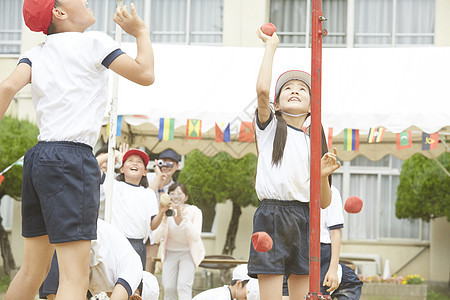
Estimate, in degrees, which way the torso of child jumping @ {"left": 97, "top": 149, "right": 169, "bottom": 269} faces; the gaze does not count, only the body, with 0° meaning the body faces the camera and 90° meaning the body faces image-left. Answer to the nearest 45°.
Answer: approximately 0°

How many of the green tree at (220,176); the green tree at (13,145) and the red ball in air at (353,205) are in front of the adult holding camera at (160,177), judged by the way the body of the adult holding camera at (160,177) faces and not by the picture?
1

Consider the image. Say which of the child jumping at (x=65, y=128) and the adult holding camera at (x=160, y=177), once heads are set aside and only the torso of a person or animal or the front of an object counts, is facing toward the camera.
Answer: the adult holding camera

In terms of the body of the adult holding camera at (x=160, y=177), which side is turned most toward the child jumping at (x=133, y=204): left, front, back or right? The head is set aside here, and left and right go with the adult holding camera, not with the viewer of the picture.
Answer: front

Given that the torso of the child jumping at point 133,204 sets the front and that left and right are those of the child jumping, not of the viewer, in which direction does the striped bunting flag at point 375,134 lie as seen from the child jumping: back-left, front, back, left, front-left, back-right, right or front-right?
left

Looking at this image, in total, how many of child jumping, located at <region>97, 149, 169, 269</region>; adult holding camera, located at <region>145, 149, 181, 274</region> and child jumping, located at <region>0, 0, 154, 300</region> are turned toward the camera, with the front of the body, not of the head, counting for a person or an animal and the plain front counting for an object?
2

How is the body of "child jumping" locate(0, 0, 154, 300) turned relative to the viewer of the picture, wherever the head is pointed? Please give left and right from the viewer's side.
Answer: facing away from the viewer and to the right of the viewer

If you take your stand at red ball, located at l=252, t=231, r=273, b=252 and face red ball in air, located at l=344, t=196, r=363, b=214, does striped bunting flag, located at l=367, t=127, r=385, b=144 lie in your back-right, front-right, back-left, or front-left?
front-left

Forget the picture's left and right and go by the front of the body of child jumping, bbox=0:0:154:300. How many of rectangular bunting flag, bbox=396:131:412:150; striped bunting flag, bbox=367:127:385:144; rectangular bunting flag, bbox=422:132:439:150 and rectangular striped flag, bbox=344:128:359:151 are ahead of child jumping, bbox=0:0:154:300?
4

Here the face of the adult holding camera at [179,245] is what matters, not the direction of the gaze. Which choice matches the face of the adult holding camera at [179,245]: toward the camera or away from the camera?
toward the camera

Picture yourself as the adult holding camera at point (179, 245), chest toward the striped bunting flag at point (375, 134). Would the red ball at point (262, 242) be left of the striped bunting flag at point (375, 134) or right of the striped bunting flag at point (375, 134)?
right

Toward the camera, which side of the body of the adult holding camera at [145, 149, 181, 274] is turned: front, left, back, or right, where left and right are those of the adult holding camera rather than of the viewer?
front

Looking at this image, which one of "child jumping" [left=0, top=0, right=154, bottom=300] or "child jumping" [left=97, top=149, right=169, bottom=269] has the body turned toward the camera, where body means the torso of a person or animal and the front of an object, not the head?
"child jumping" [left=97, top=149, right=169, bottom=269]

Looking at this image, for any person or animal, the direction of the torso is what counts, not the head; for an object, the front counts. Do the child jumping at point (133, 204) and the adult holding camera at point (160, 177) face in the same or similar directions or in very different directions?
same or similar directions

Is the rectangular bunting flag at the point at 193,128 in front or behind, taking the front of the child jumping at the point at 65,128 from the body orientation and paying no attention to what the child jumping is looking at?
in front

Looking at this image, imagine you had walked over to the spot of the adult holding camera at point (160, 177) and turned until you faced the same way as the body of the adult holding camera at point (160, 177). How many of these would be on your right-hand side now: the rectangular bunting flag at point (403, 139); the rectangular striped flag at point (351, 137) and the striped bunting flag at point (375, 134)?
0

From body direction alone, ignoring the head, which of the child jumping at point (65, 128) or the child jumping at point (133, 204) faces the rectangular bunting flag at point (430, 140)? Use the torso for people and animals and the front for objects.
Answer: the child jumping at point (65, 128)
